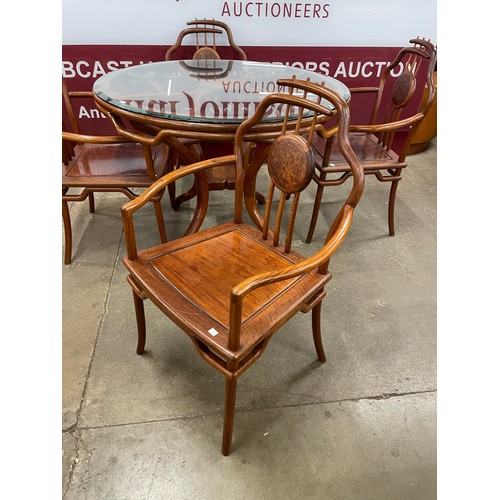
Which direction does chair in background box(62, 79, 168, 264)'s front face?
to the viewer's right

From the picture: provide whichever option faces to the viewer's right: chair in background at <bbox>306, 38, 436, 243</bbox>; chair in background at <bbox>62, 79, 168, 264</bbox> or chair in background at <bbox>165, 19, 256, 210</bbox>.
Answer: chair in background at <bbox>62, 79, 168, 264</bbox>

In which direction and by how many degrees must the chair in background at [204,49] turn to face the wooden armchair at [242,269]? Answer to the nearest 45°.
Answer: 0° — it already faces it

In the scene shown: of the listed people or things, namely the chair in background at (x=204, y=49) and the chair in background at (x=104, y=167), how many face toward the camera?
1

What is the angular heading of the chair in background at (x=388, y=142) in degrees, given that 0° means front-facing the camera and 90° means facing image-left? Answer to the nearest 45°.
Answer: approximately 45°

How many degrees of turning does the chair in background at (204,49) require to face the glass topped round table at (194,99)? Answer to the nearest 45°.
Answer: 0° — it already faces it

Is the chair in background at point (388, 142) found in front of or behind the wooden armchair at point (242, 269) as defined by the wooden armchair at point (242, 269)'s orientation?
behind

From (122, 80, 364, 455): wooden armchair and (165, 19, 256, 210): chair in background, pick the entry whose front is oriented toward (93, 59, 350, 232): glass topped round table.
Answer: the chair in background
